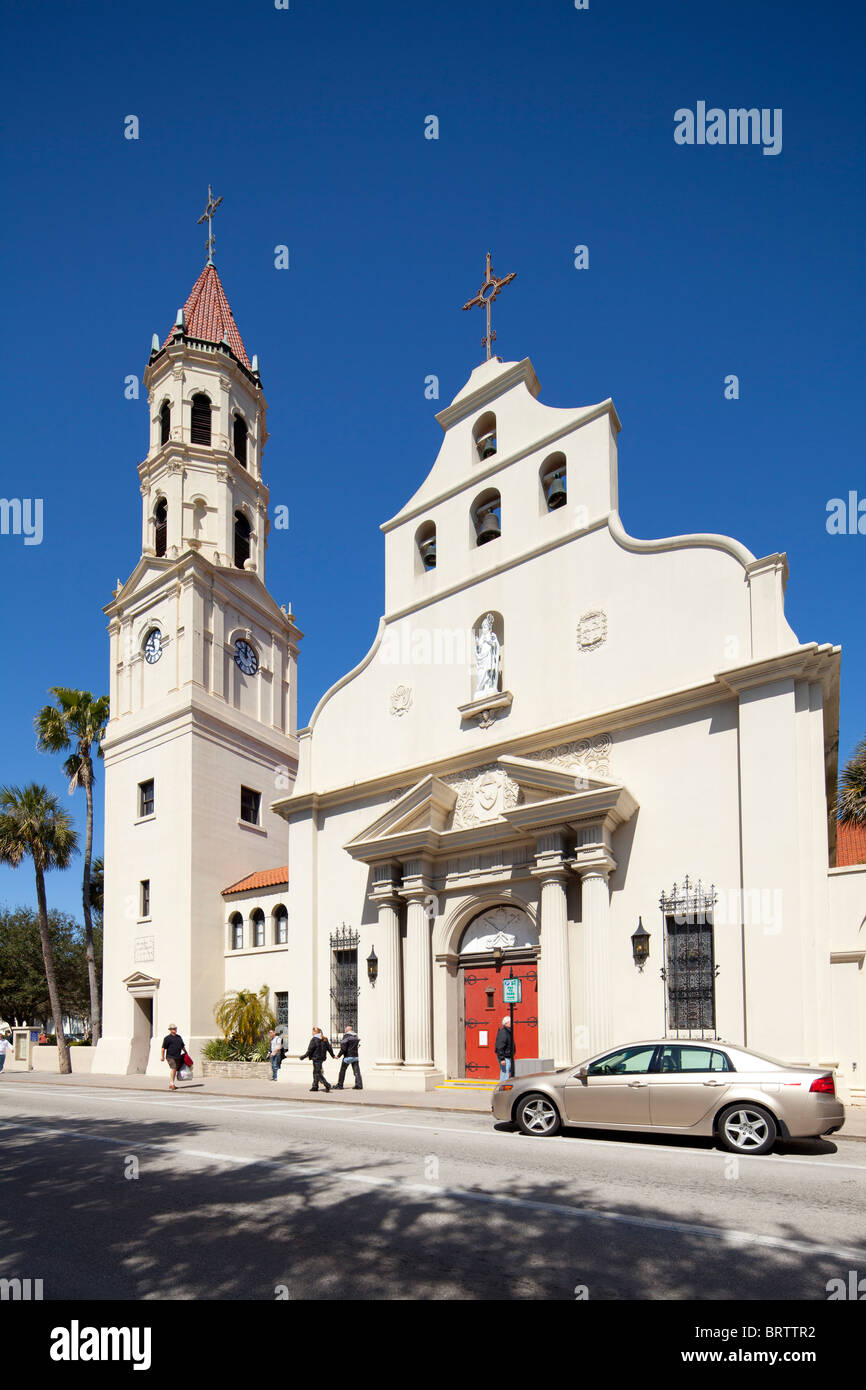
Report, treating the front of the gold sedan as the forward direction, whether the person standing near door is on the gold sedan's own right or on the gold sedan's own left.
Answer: on the gold sedan's own right

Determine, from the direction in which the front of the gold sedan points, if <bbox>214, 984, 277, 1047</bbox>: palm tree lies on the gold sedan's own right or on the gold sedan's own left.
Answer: on the gold sedan's own right

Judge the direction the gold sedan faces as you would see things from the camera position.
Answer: facing to the left of the viewer

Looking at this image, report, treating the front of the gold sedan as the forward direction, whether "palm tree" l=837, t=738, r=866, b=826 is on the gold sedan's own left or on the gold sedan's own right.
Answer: on the gold sedan's own right

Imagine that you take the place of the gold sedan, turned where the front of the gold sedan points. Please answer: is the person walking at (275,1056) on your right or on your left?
on your right
